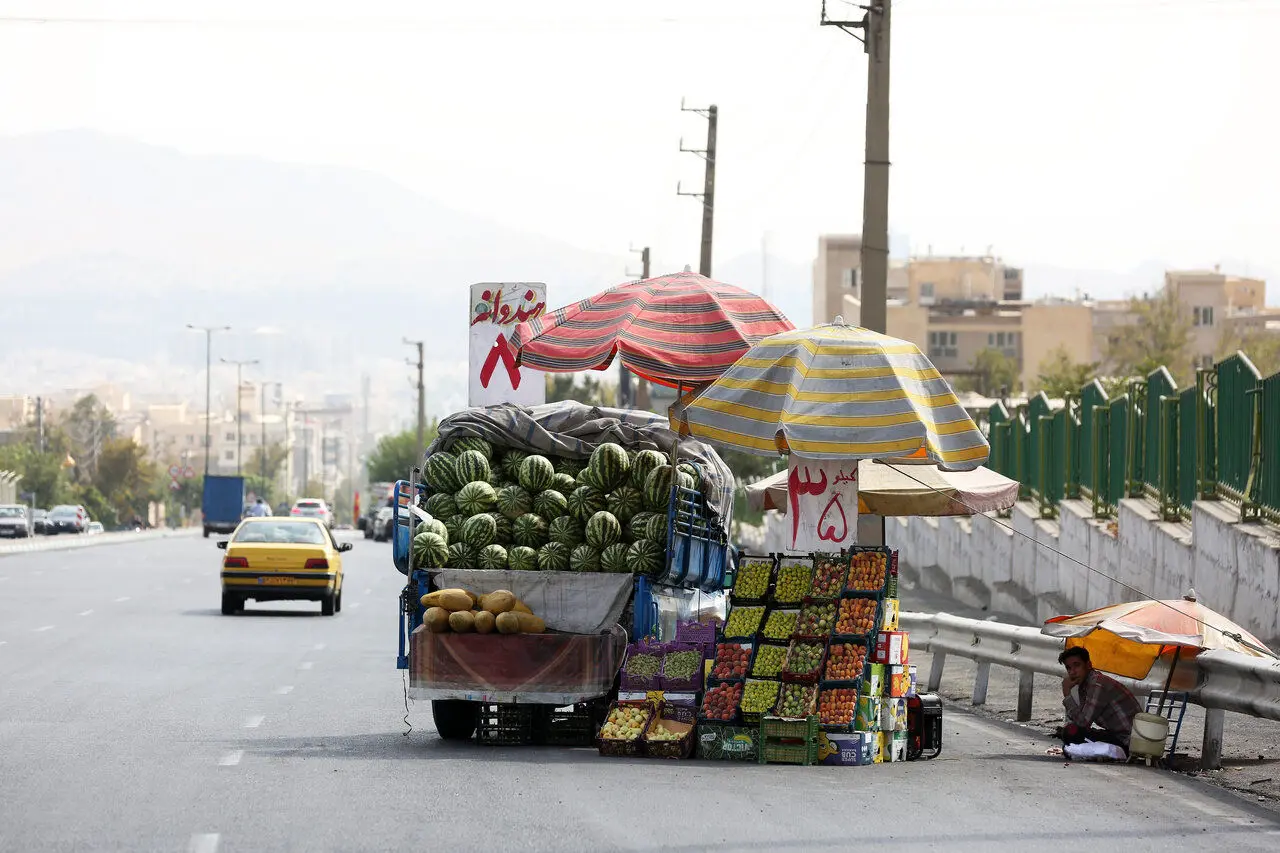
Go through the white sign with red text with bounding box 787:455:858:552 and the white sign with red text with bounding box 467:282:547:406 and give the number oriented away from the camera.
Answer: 0

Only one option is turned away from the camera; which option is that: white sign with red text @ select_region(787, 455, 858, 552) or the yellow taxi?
the yellow taxi

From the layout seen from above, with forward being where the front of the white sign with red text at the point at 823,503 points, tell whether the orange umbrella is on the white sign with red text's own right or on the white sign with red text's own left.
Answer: on the white sign with red text's own left

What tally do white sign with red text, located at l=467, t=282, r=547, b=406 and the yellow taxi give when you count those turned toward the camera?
1

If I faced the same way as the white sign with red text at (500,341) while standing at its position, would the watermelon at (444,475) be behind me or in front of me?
in front

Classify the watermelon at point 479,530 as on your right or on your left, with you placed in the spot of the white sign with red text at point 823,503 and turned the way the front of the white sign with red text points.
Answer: on your right

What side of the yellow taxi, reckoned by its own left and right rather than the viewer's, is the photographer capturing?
back

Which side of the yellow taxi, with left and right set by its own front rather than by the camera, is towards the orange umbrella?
back

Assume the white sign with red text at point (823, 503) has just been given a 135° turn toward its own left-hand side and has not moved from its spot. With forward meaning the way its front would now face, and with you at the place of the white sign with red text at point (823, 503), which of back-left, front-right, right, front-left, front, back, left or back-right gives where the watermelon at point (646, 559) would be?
back

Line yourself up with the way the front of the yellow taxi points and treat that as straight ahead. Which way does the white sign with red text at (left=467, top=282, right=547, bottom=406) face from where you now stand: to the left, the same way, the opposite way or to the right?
the opposite way

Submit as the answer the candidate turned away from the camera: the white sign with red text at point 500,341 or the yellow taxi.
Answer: the yellow taxi

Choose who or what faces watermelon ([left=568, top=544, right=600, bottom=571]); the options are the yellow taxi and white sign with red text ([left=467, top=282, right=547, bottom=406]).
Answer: the white sign with red text

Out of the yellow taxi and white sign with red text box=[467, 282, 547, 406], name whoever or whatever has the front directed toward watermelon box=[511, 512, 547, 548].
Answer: the white sign with red text

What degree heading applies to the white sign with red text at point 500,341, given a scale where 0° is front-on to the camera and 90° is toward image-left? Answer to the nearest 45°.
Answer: approximately 0°

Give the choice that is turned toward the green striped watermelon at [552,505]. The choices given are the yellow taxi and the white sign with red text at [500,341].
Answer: the white sign with red text

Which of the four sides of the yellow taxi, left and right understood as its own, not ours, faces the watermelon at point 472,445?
back

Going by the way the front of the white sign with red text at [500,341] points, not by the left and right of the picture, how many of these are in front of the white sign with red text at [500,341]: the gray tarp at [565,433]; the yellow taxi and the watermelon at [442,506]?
2

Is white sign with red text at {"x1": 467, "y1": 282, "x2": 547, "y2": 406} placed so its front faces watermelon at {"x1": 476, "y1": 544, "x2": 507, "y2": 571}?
yes

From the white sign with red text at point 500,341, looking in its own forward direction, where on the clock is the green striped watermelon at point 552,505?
The green striped watermelon is roughly at 12 o'clock from the white sign with red text.
